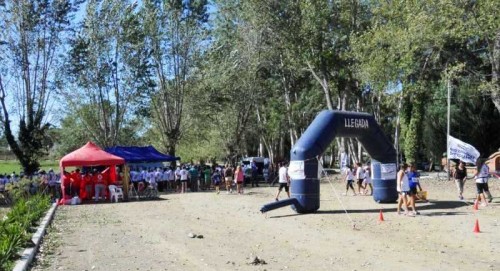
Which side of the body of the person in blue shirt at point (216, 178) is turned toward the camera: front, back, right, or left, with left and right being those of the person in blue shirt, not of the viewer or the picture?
back
